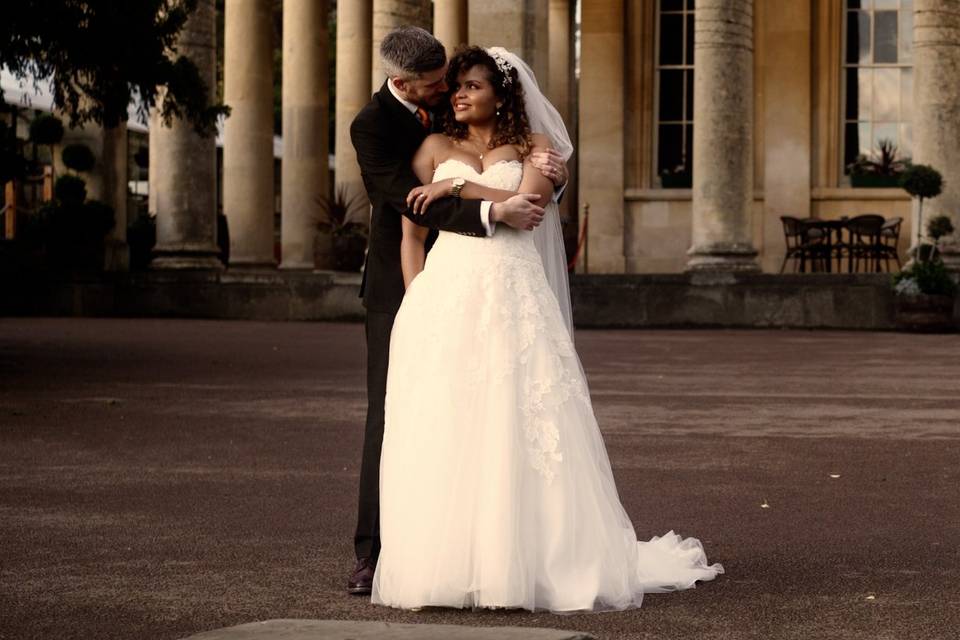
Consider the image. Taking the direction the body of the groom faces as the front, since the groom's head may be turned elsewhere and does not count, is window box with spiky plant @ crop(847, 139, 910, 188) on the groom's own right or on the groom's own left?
on the groom's own left

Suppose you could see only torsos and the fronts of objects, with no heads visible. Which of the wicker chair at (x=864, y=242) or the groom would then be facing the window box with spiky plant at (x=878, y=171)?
the wicker chair

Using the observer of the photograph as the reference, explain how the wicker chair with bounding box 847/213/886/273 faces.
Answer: facing away from the viewer

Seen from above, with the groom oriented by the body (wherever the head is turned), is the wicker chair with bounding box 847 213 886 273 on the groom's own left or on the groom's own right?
on the groom's own left

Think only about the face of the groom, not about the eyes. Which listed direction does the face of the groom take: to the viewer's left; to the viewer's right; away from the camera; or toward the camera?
to the viewer's right

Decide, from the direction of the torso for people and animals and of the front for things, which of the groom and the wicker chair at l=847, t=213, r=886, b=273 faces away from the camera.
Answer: the wicker chair

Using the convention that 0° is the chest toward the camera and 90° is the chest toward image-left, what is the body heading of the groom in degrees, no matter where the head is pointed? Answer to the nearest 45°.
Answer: approximately 315°

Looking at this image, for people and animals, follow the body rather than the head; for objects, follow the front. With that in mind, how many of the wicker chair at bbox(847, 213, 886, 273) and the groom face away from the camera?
1

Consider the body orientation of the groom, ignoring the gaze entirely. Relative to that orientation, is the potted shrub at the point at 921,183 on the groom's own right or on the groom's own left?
on the groom's own left

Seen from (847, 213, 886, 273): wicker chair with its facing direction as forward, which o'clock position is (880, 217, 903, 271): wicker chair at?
(880, 217, 903, 271): wicker chair is roughly at 1 o'clock from (847, 213, 886, 273): wicker chair.

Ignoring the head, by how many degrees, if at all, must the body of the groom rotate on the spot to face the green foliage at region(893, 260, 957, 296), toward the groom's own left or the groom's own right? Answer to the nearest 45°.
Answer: approximately 135° to the groom's own left
